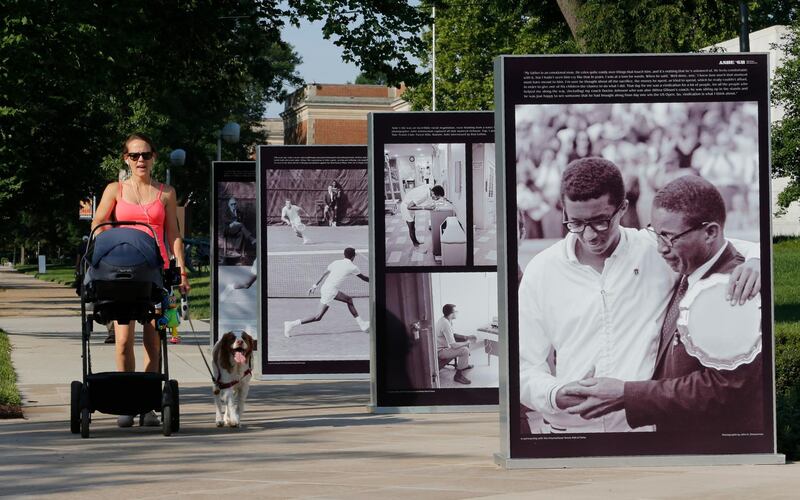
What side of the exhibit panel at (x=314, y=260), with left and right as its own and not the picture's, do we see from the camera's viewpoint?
front

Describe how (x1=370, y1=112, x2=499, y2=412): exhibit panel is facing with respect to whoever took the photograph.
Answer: facing the viewer

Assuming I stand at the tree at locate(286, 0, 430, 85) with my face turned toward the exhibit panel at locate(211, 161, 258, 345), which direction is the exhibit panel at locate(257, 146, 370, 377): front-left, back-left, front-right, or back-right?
front-left

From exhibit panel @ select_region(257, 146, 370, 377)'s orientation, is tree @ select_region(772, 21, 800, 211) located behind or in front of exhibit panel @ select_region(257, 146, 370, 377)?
behind

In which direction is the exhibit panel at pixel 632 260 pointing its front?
toward the camera

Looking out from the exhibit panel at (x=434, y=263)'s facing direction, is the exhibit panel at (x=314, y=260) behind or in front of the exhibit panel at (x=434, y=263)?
behind

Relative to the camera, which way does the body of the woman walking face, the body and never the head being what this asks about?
toward the camera

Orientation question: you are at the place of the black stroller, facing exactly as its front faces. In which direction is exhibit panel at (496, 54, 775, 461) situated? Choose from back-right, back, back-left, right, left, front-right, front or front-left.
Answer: front-left
